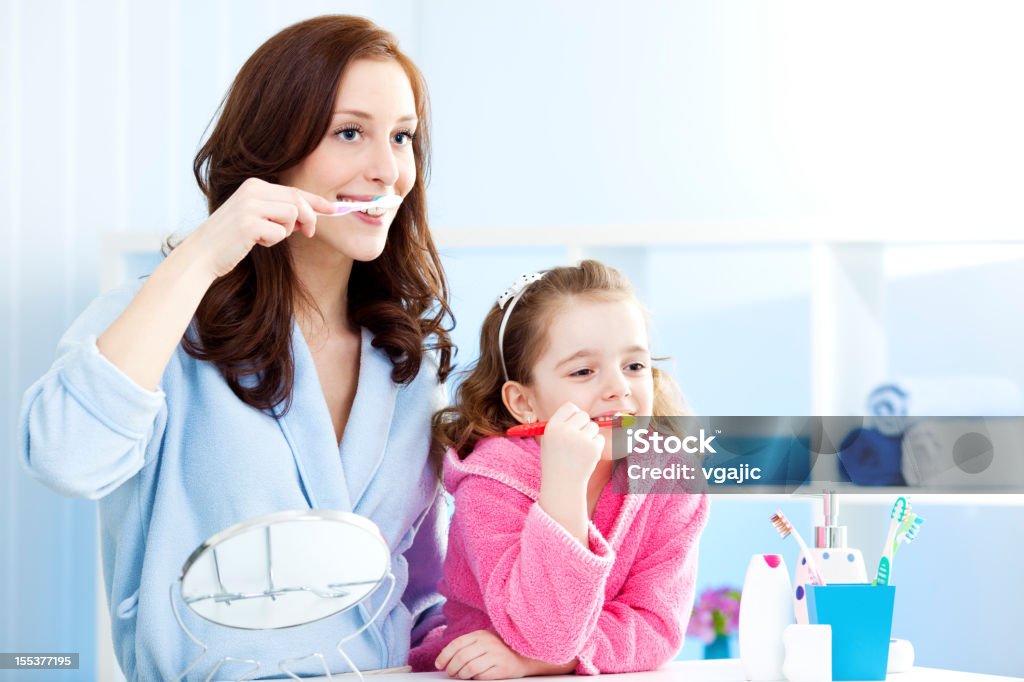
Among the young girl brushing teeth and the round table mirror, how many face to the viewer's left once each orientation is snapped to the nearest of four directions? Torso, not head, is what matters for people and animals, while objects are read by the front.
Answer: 0

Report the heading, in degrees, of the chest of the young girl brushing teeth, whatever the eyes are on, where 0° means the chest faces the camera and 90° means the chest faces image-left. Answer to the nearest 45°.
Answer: approximately 315°

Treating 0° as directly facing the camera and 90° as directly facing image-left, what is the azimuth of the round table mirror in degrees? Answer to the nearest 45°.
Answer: approximately 0°

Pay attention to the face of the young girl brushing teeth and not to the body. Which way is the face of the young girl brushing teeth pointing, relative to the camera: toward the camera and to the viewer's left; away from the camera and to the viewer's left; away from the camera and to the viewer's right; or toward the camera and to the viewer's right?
toward the camera and to the viewer's right

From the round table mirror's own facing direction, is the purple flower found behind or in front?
behind
